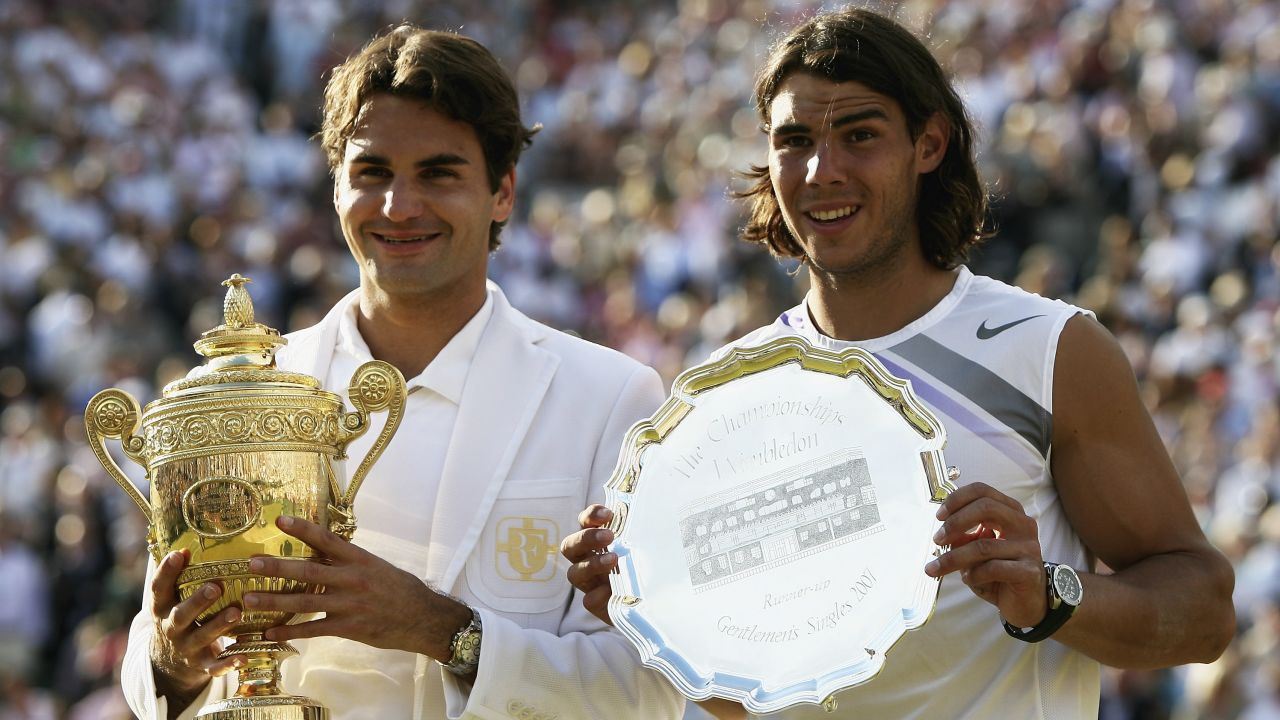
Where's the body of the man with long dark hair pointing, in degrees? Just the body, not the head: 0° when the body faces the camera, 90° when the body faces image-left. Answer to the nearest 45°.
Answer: approximately 45°
